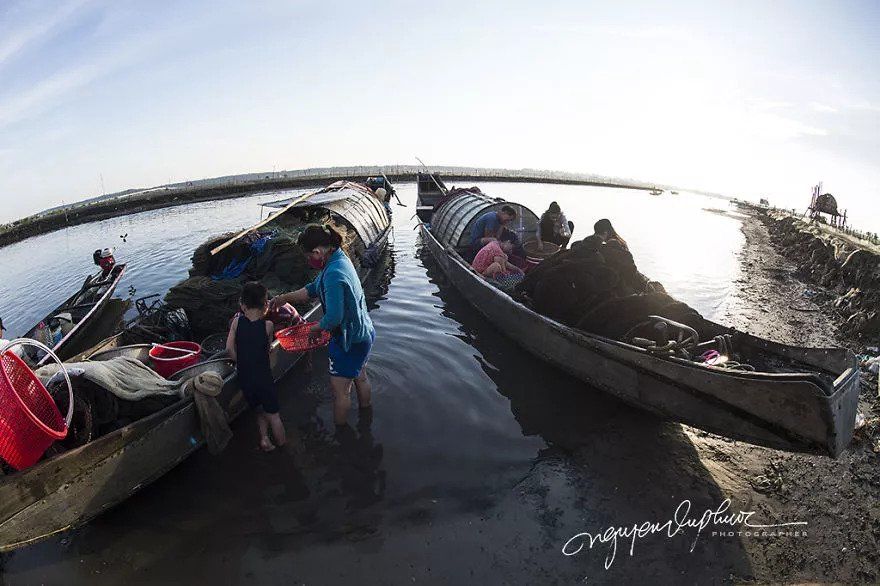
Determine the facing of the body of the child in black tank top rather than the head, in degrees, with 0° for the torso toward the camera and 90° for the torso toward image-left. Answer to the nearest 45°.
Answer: approximately 180°

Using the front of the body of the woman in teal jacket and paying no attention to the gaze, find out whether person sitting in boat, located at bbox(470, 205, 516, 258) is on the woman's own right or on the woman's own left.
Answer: on the woman's own right

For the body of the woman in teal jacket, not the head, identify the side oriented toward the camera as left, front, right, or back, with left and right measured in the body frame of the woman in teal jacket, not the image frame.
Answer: left

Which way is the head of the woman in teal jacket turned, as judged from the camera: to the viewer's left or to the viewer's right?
to the viewer's left

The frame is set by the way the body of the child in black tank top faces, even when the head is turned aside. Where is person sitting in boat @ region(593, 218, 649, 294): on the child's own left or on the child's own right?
on the child's own right

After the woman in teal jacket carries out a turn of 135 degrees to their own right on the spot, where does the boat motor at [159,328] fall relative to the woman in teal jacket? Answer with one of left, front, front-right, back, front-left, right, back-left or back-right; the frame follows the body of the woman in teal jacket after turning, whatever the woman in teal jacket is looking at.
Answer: left

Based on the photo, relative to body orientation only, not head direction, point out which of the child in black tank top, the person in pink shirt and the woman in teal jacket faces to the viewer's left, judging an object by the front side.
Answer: the woman in teal jacket
